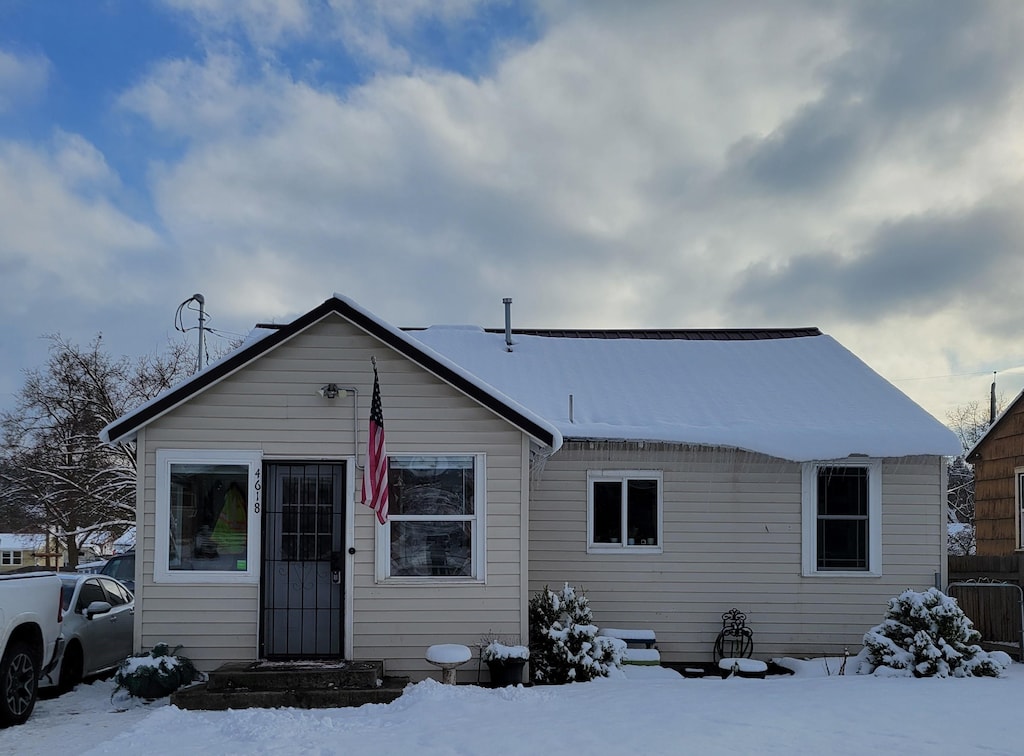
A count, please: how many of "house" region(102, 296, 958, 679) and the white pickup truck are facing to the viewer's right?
0

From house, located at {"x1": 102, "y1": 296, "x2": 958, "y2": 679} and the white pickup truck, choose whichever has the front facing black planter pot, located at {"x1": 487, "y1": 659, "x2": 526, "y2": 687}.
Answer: the house

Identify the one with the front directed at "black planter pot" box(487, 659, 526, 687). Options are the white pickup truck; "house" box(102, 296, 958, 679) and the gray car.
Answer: the house

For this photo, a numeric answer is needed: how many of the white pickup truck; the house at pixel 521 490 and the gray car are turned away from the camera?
0

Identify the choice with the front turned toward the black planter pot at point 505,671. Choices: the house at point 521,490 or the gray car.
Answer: the house

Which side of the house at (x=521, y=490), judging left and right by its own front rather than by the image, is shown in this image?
front

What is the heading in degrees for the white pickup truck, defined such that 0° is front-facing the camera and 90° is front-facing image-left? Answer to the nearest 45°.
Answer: approximately 45°
